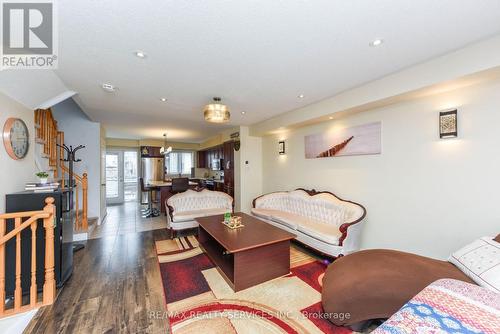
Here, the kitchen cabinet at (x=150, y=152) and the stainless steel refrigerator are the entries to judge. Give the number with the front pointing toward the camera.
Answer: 2

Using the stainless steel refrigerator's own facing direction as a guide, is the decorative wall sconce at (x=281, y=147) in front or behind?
in front

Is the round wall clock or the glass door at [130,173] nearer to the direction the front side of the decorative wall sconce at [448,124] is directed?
the round wall clock

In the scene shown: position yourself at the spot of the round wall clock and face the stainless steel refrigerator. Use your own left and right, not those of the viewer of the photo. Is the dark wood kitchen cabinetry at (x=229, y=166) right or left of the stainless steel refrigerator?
right

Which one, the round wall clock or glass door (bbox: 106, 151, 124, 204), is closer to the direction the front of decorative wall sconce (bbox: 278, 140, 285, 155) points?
the round wall clock

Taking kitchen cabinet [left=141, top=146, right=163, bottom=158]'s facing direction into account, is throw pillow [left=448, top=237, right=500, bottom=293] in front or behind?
in front

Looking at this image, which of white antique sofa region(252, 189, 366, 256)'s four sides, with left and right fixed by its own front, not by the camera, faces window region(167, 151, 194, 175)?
right

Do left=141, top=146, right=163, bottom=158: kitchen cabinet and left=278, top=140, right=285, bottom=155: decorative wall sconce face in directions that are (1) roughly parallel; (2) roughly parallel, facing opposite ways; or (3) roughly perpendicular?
roughly perpendicular

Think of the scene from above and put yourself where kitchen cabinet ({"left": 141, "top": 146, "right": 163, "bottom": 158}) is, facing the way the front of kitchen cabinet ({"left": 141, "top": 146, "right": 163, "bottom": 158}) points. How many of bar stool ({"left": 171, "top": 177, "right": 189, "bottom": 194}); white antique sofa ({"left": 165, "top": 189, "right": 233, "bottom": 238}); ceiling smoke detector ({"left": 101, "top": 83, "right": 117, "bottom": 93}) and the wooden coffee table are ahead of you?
4

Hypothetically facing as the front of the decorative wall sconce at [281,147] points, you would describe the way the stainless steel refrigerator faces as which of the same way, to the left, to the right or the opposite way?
to the left

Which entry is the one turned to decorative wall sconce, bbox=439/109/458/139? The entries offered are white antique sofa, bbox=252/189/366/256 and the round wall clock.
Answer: the round wall clock

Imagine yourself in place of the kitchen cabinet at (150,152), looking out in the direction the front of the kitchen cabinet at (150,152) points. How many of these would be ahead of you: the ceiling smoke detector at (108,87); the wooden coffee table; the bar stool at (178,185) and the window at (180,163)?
3

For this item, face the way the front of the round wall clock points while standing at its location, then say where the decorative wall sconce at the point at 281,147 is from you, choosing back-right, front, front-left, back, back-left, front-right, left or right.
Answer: front-left

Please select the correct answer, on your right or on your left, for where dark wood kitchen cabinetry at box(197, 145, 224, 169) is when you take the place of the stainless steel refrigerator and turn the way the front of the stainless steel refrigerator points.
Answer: on your left

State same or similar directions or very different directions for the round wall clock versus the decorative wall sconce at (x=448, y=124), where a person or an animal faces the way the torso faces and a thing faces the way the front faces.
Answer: very different directions

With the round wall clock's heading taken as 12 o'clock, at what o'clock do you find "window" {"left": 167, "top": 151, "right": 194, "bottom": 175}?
The window is roughly at 9 o'clock from the round wall clock.

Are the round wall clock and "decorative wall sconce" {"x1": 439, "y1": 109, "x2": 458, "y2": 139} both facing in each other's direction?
yes
